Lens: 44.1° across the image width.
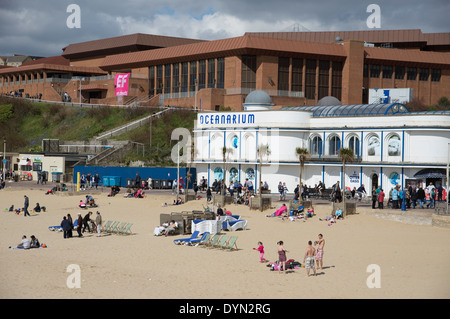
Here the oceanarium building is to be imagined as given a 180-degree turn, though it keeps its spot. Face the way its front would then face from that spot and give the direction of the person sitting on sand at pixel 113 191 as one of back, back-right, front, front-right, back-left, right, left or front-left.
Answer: left

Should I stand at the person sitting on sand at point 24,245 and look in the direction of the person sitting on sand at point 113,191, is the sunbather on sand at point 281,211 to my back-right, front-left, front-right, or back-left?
front-right

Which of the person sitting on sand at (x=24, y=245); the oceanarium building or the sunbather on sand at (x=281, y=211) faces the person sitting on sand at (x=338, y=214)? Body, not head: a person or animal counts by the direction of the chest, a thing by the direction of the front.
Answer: the oceanarium building

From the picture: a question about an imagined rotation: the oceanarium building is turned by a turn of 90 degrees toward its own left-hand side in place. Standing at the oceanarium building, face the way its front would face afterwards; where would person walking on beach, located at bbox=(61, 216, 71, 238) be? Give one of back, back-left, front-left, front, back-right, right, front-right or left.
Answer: back-right

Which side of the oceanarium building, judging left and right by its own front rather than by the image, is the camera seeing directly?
front

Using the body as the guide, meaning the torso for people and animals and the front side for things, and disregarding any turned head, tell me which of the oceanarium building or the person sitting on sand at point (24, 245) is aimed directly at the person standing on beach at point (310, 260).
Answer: the oceanarium building

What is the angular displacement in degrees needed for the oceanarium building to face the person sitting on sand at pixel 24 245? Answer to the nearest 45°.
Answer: approximately 45° to its right

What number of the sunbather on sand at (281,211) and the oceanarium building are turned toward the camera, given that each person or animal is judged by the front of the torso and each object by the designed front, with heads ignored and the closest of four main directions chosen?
1

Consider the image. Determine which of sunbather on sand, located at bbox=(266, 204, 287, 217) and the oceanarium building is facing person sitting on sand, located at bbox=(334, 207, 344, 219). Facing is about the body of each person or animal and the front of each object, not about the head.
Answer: the oceanarium building

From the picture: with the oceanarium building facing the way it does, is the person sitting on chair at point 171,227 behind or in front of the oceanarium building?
in front
